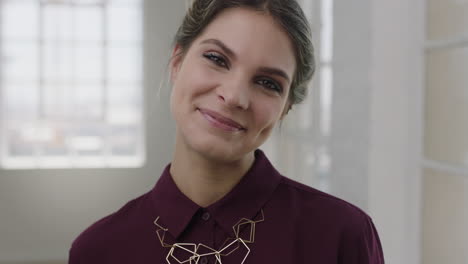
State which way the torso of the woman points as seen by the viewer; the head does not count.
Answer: toward the camera

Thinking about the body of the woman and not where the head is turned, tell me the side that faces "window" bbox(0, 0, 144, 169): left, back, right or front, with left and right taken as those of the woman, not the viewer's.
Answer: back
